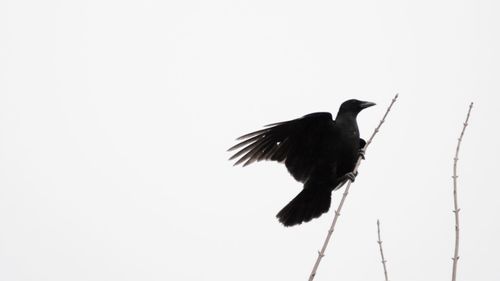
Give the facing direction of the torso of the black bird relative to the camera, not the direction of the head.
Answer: to the viewer's right

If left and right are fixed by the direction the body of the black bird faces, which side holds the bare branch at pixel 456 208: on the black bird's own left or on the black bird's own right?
on the black bird's own right
